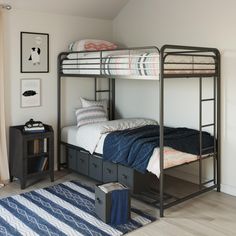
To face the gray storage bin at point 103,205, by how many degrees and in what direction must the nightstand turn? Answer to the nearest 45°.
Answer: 0° — it already faces it

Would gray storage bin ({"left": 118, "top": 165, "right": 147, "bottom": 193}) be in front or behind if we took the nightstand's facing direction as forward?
in front

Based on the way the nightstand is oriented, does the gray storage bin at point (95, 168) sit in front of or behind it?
in front

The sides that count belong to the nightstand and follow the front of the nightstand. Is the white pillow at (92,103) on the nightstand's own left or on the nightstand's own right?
on the nightstand's own left

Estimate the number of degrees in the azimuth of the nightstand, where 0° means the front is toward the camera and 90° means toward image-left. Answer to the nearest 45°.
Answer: approximately 315°

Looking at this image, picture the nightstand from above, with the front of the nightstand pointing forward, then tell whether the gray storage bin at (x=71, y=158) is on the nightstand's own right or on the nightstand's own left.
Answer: on the nightstand's own left

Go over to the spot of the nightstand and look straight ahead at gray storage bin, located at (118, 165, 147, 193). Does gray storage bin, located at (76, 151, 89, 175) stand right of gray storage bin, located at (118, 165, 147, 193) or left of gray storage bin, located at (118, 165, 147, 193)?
left
